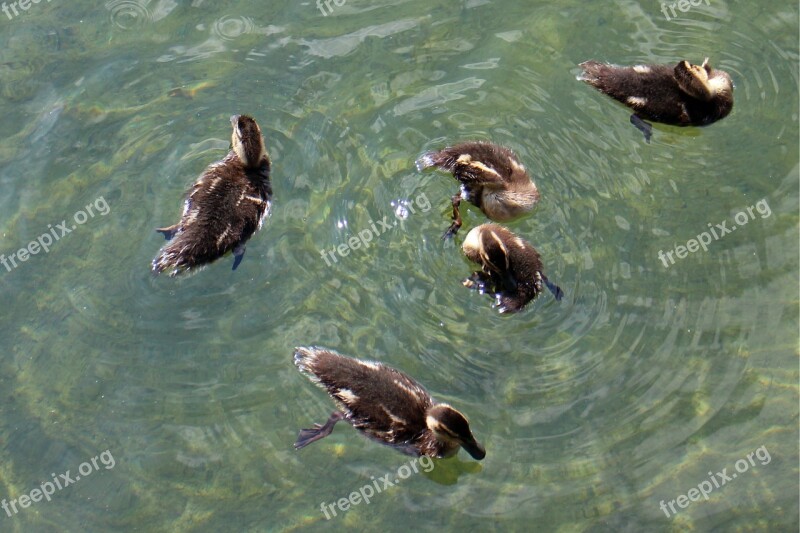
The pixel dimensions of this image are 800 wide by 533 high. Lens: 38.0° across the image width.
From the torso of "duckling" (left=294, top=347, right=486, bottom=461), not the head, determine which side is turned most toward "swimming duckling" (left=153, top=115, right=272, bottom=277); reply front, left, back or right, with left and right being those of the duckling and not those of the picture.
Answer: back

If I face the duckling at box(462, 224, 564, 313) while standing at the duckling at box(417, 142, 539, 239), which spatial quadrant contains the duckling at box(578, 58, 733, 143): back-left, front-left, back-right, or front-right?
back-left

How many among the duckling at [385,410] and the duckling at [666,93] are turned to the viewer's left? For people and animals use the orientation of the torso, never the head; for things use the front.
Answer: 0

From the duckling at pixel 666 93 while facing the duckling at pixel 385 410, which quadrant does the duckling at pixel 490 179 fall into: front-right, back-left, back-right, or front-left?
front-right

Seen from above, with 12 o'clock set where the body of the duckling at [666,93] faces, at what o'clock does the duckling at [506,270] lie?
the duckling at [506,270] is roughly at 4 o'clock from the duckling at [666,93].

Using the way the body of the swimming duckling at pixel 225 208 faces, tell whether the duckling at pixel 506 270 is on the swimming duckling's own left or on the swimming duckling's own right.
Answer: on the swimming duckling's own right

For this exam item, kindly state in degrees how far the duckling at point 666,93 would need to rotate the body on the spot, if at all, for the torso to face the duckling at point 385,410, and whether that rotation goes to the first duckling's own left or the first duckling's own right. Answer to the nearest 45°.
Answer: approximately 135° to the first duckling's own right

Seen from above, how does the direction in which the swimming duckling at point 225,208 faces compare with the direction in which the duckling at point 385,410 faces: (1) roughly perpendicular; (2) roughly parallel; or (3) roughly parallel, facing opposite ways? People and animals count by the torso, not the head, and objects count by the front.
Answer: roughly perpendicular

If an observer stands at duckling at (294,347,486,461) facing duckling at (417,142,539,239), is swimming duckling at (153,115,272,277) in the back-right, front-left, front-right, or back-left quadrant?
front-left

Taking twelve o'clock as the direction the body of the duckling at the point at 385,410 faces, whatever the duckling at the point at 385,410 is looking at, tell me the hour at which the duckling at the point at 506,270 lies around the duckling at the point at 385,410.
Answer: the duckling at the point at 506,270 is roughly at 9 o'clock from the duckling at the point at 385,410.

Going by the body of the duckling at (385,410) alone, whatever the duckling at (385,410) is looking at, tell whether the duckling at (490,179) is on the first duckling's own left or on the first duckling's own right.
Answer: on the first duckling's own left

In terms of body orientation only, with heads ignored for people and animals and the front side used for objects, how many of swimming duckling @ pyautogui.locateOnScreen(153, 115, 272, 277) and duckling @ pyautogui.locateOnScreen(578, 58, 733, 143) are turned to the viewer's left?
0

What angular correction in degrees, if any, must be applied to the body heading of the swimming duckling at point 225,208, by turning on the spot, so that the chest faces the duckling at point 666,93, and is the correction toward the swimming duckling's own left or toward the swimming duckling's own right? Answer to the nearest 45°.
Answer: approximately 45° to the swimming duckling's own right

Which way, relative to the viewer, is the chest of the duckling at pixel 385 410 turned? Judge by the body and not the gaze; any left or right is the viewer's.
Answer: facing the viewer and to the right of the viewer

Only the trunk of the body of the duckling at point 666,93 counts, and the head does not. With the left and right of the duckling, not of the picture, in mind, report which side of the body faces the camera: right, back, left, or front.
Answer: right

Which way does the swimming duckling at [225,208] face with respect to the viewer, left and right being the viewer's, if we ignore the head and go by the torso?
facing away from the viewer and to the right of the viewer

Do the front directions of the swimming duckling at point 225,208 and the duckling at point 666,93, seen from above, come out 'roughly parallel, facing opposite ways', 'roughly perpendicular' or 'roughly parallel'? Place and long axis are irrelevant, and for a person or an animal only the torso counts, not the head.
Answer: roughly perpendicular
